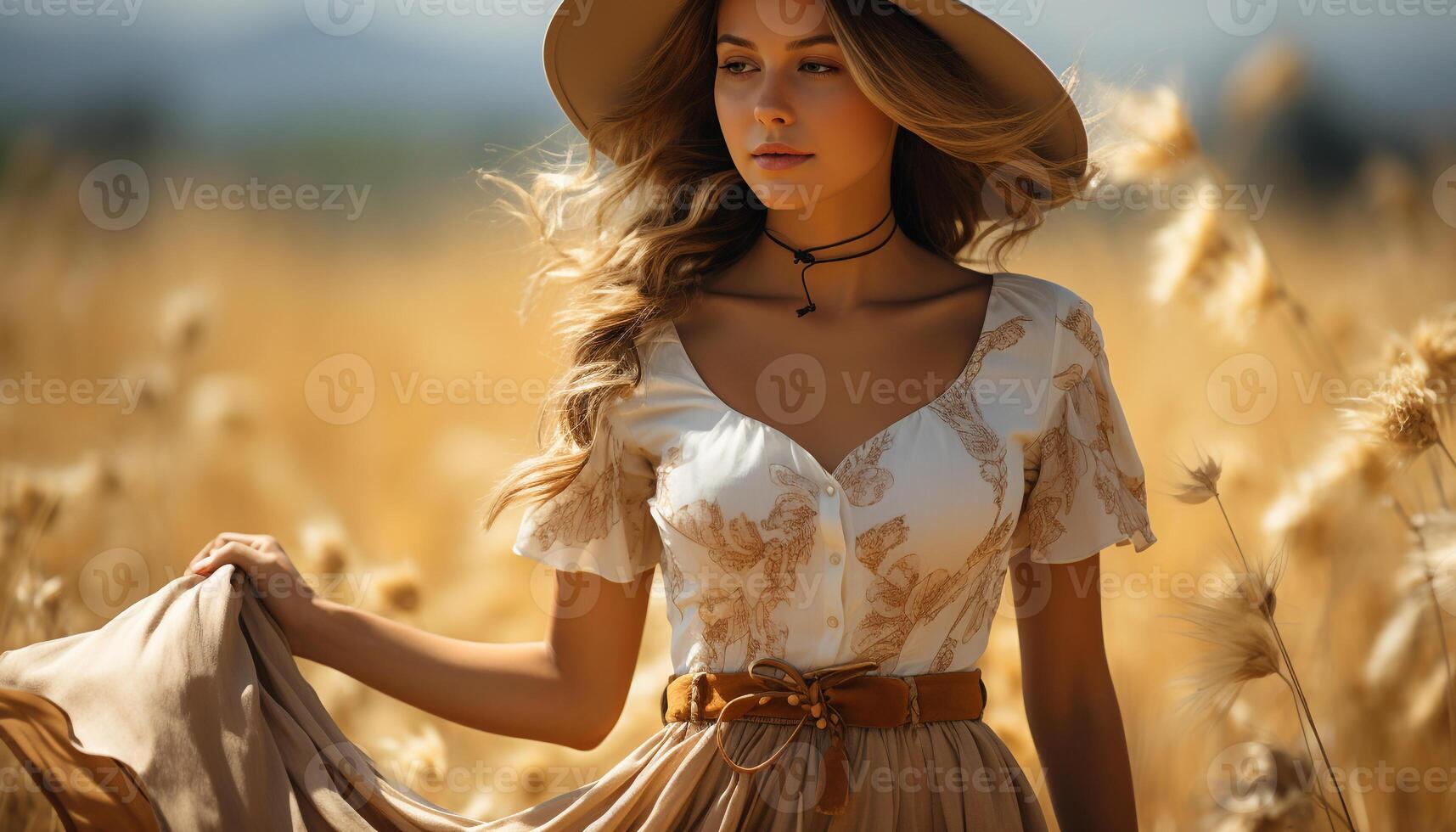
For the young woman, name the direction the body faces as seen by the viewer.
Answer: toward the camera
